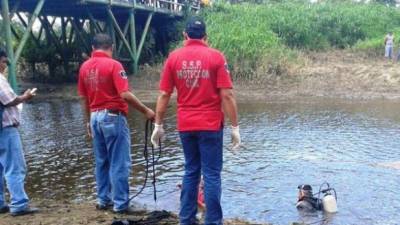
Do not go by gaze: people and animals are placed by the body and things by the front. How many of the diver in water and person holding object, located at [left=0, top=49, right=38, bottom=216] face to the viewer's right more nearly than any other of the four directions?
1

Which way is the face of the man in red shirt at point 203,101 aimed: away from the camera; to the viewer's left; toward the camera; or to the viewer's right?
away from the camera

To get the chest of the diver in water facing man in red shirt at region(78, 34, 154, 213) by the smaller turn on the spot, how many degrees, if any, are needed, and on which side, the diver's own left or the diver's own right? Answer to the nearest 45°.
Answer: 0° — they already face them

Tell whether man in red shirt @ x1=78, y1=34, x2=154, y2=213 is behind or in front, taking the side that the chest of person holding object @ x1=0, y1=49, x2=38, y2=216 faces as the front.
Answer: in front

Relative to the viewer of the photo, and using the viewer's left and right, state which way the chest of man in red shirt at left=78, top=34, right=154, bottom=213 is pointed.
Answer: facing away from the viewer and to the right of the viewer

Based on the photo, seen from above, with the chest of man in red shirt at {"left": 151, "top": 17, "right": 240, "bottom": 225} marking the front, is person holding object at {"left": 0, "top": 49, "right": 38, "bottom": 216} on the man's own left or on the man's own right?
on the man's own left

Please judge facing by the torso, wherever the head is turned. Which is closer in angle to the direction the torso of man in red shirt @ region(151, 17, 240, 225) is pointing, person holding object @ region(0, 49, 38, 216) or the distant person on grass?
the distant person on grass

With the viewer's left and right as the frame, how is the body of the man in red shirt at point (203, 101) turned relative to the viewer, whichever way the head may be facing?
facing away from the viewer

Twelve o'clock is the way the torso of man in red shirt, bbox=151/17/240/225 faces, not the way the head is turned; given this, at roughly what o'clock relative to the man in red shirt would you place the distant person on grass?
The distant person on grass is roughly at 1 o'clock from the man in red shirt.

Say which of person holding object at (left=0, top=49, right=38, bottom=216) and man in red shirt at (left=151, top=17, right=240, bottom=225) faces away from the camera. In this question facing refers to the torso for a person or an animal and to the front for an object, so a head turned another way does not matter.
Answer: the man in red shirt

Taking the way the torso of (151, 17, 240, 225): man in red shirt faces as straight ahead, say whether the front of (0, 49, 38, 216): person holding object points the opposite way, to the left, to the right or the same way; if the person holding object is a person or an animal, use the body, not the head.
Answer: to the right

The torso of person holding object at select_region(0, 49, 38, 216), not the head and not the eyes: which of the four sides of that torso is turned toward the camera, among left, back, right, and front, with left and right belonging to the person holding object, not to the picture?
right
